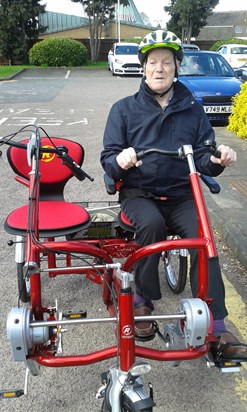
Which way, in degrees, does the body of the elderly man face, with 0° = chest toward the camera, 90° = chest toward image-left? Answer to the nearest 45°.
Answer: approximately 0°

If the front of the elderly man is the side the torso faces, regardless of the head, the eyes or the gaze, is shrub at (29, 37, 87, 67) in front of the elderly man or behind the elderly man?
behind

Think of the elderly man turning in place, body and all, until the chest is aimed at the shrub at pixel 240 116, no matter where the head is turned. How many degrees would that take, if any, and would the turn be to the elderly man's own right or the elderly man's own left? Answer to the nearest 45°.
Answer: approximately 180°

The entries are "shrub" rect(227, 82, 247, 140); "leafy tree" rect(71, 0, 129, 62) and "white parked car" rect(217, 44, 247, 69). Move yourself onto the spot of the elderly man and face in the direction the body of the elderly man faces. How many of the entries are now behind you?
3

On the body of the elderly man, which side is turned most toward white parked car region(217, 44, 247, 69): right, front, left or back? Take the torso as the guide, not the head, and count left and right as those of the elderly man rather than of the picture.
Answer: back

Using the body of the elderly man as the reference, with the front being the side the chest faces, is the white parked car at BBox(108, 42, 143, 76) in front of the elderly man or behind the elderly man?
behind

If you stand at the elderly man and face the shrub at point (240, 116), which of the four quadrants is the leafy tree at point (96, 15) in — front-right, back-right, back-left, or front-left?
front-left

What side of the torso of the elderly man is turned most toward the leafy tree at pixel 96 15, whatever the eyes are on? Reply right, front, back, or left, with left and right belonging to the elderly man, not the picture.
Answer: back

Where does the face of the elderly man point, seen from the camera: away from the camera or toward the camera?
toward the camera
